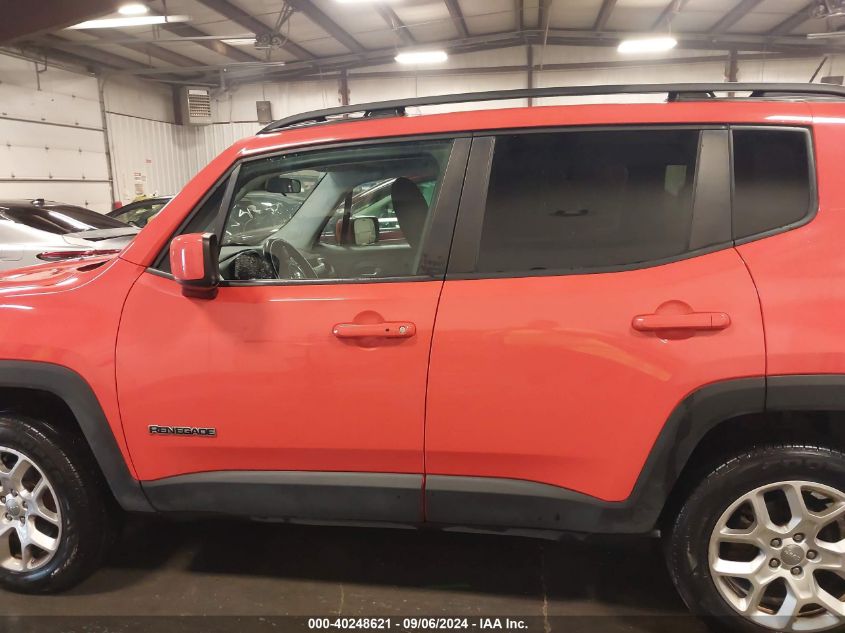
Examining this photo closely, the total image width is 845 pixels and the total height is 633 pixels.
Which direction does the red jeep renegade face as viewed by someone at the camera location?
facing to the left of the viewer

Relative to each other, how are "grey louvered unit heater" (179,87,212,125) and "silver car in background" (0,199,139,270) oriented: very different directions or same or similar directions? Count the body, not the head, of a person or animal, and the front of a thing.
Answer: very different directions

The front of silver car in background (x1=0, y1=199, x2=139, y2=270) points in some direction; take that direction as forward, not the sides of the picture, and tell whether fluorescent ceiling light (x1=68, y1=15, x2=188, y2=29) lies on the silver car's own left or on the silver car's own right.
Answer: on the silver car's own right

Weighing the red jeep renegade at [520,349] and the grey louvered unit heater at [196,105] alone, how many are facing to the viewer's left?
1

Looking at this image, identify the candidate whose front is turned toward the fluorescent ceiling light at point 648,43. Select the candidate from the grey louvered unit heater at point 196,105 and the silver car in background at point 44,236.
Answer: the grey louvered unit heater

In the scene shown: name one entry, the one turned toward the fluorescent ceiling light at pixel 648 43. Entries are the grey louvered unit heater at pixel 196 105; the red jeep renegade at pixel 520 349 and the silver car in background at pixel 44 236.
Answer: the grey louvered unit heater

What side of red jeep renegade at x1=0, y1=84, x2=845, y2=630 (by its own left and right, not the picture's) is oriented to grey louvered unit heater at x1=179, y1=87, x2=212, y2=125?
right

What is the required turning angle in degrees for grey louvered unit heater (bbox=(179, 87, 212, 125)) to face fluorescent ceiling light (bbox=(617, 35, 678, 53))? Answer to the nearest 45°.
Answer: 0° — it already faces it

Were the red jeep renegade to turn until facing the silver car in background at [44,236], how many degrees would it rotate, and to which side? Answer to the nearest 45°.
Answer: approximately 45° to its right

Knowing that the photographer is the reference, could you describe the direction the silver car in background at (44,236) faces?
facing away from the viewer and to the left of the viewer

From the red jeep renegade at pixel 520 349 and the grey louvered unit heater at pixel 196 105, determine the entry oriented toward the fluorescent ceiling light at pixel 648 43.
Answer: the grey louvered unit heater

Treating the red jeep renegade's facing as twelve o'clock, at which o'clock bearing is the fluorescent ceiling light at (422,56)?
The fluorescent ceiling light is roughly at 3 o'clock from the red jeep renegade.
